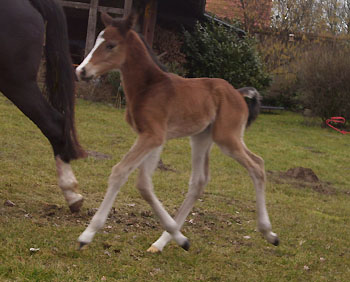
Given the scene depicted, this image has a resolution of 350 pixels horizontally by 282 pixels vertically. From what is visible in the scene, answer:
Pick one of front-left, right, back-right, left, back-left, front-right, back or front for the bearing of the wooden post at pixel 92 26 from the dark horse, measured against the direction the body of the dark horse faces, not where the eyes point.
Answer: right

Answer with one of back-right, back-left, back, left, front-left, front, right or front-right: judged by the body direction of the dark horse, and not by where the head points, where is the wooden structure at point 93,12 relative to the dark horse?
right

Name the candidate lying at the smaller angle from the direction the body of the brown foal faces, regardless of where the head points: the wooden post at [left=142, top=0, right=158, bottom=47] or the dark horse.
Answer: the dark horse

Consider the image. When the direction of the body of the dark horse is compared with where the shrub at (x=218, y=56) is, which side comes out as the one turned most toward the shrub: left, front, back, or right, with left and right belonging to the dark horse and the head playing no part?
right

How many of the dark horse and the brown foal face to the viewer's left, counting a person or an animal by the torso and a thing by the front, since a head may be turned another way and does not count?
2

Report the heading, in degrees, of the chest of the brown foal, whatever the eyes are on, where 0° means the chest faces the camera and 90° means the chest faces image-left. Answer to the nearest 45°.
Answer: approximately 90°

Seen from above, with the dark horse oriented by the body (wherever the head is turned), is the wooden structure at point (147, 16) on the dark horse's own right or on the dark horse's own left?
on the dark horse's own right

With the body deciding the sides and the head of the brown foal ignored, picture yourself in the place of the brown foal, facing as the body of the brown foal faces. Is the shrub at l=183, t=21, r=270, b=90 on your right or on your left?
on your right

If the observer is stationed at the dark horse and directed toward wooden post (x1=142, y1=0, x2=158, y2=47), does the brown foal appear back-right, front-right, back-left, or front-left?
back-right

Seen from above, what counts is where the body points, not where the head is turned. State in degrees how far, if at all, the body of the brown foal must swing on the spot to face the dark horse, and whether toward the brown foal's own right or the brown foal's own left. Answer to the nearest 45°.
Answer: approximately 45° to the brown foal's own right

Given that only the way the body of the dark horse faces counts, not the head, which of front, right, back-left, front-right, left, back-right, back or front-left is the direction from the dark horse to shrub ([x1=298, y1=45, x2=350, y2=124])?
back-right

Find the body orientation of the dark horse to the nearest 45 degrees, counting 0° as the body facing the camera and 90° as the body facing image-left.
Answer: approximately 90°
